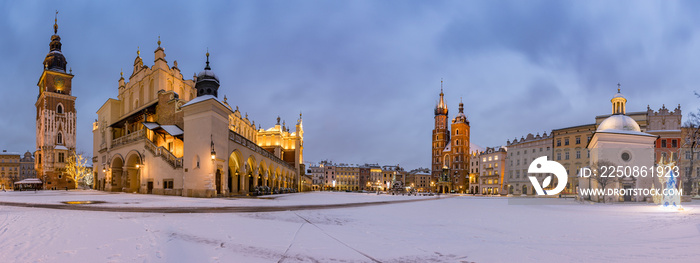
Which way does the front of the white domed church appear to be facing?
toward the camera

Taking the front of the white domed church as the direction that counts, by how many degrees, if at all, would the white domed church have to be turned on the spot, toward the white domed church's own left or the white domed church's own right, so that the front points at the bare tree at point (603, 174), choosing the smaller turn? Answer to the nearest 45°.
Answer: approximately 45° to the white domed church's own right
